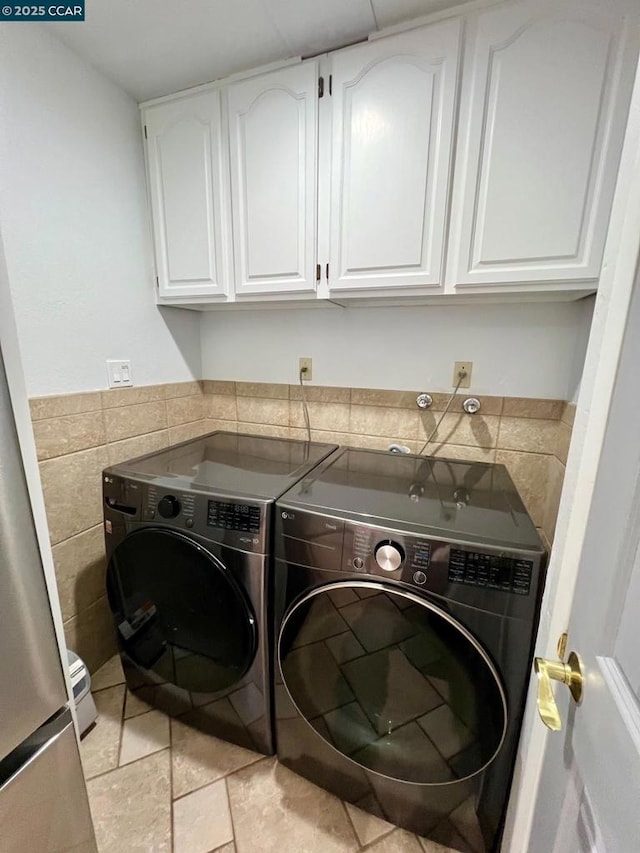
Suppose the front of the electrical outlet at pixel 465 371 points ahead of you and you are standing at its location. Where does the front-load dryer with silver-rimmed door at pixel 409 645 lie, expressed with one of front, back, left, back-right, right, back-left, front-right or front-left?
front

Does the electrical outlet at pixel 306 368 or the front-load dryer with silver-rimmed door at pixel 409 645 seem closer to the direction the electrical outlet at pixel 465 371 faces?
the front-load dryer with silver-rimmed door

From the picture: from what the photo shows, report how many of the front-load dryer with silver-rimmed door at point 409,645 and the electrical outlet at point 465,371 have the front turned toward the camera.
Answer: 2

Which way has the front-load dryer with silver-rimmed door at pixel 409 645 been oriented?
toward the camera

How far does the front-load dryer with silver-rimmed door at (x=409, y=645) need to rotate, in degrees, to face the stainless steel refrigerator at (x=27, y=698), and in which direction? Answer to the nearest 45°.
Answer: approximately 45° to its right

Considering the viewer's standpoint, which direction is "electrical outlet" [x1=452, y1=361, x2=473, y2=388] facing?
facing the viewer

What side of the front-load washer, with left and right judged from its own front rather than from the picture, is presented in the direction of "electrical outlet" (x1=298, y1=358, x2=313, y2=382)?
back

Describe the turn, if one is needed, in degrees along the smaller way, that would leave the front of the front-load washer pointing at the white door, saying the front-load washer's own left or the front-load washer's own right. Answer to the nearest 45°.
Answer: approximately 90° to the front-load washer's own left

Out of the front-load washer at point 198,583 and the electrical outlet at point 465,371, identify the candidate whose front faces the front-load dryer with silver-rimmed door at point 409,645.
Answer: the electrical outlet

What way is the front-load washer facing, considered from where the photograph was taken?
facing the viewer and to the left of the viewer
